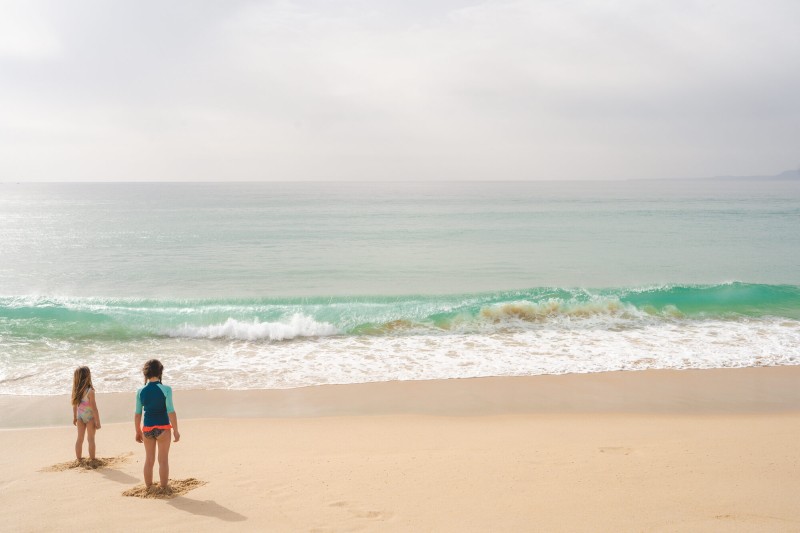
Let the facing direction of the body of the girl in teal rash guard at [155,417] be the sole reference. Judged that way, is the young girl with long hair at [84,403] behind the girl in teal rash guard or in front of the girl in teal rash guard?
in front

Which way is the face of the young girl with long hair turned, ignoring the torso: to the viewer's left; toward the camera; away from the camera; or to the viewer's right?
away from the camera

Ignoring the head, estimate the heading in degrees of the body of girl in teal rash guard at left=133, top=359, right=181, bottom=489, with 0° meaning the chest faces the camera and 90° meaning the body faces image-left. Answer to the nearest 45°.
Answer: approximately 180°

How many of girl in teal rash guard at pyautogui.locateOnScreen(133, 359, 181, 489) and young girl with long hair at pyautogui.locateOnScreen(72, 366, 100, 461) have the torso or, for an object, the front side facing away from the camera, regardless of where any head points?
2

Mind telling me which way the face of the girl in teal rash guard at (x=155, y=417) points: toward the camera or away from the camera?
away from the camera

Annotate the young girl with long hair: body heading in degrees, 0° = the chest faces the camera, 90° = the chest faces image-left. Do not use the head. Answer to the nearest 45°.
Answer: approximately 180°
